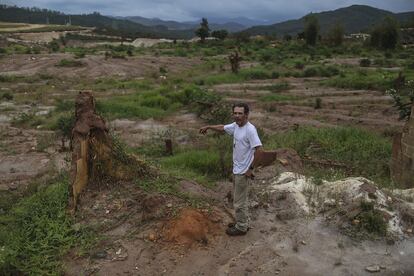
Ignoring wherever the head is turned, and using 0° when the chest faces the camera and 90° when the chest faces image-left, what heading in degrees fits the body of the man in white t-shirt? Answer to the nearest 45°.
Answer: approximately 45°

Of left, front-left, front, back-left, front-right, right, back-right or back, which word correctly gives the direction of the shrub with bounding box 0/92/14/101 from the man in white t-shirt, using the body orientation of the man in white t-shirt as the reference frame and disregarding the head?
right

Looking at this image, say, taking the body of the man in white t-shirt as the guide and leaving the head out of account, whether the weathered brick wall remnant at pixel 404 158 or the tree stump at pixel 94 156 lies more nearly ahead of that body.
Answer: the tree stump

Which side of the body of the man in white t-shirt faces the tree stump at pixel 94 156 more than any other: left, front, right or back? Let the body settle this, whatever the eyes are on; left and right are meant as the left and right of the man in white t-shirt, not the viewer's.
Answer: right

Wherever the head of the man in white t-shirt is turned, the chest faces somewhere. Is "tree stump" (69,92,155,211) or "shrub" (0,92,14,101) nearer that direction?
the tree stump

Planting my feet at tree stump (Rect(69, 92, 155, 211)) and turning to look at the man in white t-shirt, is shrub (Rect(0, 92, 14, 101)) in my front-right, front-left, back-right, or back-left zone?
back-left

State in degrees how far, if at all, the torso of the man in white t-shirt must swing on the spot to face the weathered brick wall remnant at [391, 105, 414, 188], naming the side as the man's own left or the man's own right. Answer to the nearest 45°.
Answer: approximately 180°
